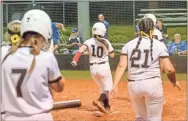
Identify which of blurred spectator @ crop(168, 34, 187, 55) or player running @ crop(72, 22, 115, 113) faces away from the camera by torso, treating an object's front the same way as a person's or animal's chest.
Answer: the player running

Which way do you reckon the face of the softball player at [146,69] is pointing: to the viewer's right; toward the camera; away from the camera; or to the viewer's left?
away from the camera

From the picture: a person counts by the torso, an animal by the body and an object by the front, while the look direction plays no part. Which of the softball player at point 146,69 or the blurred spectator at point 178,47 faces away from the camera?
the softball player

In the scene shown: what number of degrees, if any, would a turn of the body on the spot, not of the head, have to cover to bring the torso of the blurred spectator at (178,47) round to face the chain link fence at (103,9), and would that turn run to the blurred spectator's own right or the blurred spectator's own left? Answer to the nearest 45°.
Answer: approximately 135° to the blurred spectator's own right

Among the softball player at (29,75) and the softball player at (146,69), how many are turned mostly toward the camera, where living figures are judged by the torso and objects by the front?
0

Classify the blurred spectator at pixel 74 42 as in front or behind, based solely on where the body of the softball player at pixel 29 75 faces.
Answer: in front

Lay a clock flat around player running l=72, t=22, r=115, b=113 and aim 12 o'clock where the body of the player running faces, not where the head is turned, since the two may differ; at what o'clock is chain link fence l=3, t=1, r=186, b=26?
The chain link fence is roughly at 12 o'clock from the player running.

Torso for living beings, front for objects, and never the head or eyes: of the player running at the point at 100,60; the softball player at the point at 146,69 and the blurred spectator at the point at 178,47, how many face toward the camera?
1

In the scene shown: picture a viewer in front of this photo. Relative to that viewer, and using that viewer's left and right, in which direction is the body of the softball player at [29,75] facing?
facing away from the viewer and to the right of the viewer

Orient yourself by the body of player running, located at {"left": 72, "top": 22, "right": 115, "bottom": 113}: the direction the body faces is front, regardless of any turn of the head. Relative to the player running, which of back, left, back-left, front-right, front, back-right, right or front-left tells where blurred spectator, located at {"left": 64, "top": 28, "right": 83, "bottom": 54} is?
front

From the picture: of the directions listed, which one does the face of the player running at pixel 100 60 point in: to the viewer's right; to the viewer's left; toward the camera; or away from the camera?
away from the camera

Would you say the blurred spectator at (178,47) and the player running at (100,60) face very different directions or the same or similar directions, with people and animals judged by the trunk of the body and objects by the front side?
very different directions

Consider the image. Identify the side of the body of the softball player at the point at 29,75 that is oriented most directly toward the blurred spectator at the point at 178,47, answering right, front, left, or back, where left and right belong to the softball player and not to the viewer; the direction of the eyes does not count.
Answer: front

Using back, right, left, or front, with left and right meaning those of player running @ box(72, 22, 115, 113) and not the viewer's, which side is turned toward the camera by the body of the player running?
back

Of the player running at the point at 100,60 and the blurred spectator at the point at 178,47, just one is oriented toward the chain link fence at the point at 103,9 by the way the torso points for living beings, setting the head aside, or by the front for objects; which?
the player running

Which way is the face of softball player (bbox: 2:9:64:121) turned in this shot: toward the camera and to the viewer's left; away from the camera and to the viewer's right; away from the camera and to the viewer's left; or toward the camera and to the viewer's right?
away from the camera and to the viewer's right

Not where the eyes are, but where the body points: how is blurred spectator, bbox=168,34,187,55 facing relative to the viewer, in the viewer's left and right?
facing the viewer
